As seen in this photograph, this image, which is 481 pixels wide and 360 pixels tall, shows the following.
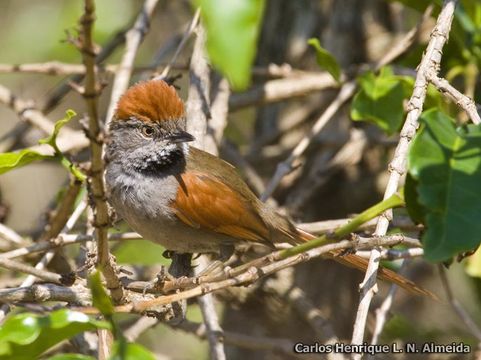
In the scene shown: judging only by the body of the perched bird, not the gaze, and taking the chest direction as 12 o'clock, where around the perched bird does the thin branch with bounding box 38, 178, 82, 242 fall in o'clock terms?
The thin branch is roughly at 1 o'clock from the perched bird.

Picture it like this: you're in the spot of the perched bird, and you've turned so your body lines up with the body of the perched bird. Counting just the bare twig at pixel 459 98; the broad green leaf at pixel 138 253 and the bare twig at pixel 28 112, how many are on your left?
1

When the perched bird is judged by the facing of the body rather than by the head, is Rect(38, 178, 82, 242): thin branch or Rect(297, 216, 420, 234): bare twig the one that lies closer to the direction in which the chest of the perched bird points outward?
the thin branch

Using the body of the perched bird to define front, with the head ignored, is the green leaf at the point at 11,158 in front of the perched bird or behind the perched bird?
in front

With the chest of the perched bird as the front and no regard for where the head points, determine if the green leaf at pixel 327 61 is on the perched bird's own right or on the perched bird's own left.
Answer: on the perched bird's own left

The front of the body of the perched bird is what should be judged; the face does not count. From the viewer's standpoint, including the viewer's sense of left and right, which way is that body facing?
facing the viewer and to the left of the viewer

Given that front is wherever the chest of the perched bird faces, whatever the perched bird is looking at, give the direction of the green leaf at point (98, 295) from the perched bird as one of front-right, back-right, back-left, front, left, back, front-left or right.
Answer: front-left
